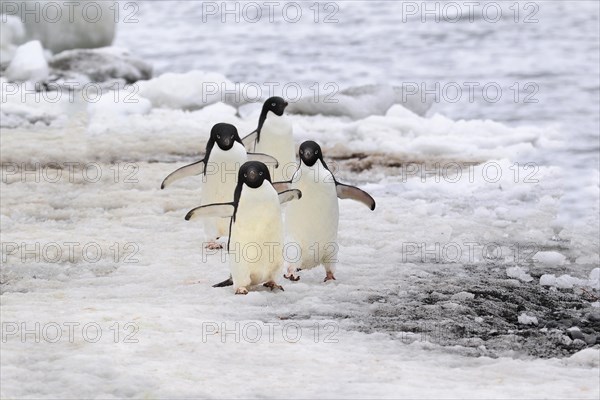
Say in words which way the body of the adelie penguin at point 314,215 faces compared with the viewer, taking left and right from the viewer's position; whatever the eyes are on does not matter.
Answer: facing the viewer

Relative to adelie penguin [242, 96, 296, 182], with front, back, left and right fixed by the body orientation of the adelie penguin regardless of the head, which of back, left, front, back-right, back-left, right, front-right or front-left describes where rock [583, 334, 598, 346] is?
front

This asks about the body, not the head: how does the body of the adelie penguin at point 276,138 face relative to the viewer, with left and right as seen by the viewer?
facing the viewer and to the right of the viewer

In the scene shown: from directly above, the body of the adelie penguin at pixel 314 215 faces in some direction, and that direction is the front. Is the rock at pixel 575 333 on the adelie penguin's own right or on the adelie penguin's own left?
on the adelie penguin's own left

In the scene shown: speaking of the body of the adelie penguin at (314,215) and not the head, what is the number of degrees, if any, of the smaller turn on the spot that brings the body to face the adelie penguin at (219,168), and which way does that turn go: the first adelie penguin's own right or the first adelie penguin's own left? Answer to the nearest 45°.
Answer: approximately 135° to the first adelie penguin's own right

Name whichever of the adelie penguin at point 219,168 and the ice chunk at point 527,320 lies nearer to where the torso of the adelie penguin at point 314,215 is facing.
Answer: the ice chunk

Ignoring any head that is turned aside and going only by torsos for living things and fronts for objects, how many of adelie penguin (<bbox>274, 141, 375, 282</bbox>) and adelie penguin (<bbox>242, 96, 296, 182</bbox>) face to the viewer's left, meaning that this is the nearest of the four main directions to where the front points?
0

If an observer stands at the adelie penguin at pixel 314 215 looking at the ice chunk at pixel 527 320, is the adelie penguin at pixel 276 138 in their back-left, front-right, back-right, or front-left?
back-left

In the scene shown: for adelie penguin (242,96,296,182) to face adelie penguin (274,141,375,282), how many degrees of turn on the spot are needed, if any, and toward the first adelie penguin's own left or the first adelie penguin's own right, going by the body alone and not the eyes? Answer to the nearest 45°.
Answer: approximately 45° to the first adelie penguin's own right

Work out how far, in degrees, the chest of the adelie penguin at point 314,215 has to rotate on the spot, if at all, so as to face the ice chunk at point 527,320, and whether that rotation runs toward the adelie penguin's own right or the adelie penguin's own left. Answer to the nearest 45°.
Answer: approximately 45° to the adelie penguin's own left

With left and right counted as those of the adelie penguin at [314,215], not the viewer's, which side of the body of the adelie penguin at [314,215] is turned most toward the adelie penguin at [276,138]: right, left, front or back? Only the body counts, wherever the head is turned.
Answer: back
